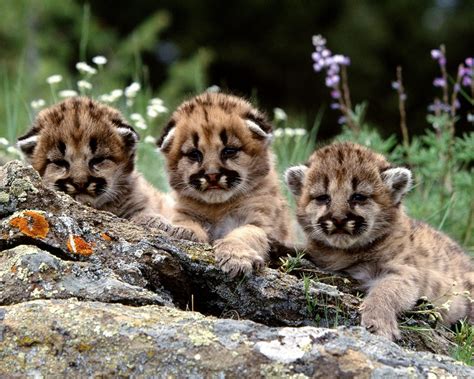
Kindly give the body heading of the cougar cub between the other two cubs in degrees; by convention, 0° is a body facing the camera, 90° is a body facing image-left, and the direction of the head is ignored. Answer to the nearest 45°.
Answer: approximately 0°

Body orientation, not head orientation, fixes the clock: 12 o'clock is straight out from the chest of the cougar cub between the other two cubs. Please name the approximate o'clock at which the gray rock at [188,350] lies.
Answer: The gray rock is roughly at 12 o'clock from the cougar cub between the other two cubs.
